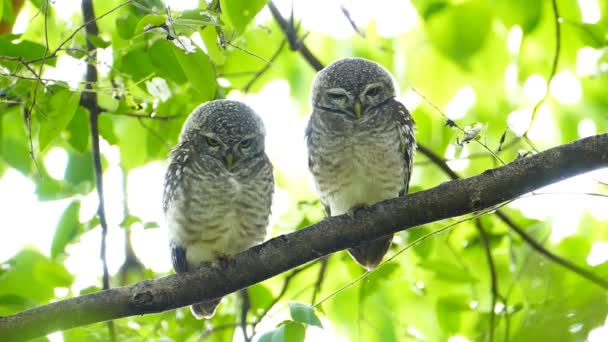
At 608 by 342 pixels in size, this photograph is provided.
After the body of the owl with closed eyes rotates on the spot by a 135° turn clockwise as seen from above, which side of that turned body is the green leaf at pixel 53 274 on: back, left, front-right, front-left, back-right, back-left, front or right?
front-left

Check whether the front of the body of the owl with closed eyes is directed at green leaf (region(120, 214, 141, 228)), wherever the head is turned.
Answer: no

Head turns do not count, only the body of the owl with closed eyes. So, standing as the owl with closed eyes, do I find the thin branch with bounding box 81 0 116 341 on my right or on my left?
on my right

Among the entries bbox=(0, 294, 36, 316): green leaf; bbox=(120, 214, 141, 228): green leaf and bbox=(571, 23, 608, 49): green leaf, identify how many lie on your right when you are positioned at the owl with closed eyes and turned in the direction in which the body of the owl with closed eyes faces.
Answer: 2

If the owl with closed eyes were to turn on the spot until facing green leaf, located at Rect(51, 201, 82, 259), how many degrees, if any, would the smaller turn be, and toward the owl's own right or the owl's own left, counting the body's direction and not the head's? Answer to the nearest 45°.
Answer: approximately 90° to the owl's own right

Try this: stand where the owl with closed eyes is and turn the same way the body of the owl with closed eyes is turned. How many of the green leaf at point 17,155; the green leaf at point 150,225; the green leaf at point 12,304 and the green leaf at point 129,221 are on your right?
4

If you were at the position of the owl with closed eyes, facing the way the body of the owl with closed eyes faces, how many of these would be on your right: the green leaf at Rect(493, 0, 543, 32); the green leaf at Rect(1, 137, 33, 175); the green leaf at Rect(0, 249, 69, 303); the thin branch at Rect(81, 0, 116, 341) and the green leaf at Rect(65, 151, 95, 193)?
4

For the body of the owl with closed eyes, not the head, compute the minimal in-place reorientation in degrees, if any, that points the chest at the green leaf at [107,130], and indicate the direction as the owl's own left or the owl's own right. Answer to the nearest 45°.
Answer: approximately 90° to the owl's own right

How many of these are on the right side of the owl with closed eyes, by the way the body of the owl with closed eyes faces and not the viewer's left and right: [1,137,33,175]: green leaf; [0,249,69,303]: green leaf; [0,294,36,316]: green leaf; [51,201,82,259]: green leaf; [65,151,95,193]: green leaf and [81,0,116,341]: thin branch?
6

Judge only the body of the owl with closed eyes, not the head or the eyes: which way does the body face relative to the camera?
toward the camera

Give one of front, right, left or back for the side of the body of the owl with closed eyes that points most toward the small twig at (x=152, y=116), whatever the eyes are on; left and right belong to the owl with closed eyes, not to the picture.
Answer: right
